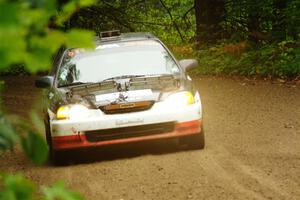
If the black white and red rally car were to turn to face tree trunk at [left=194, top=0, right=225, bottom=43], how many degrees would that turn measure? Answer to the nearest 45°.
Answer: approximately 180°

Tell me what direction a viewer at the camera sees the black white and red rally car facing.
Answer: facing the viewer

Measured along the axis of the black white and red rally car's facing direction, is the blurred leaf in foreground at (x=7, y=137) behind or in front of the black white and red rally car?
in front

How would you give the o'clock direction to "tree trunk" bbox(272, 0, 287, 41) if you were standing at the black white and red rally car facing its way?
The tree trunk is roughly at 7 o'clock from the black white and red rally car.

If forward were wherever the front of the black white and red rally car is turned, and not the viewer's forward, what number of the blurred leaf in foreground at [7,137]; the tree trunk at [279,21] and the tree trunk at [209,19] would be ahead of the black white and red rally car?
1

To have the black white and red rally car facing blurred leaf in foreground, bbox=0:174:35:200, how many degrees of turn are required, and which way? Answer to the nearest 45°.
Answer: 0° — it already faces it

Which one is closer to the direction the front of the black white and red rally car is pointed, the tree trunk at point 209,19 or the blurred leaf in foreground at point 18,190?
the blurred leaf in foreground

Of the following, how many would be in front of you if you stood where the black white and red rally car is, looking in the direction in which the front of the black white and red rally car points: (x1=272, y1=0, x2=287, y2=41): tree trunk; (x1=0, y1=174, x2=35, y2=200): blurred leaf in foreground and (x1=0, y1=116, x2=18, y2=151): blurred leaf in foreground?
2

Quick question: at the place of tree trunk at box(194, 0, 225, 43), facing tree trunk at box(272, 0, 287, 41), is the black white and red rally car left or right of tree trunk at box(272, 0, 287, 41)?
right

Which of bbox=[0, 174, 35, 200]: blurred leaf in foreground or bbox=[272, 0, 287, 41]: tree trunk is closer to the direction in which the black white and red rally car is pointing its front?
the blurred leaf in foreground

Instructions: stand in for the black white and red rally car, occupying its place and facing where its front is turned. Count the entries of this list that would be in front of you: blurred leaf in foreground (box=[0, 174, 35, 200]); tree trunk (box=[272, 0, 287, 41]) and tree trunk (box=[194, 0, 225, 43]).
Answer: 1
